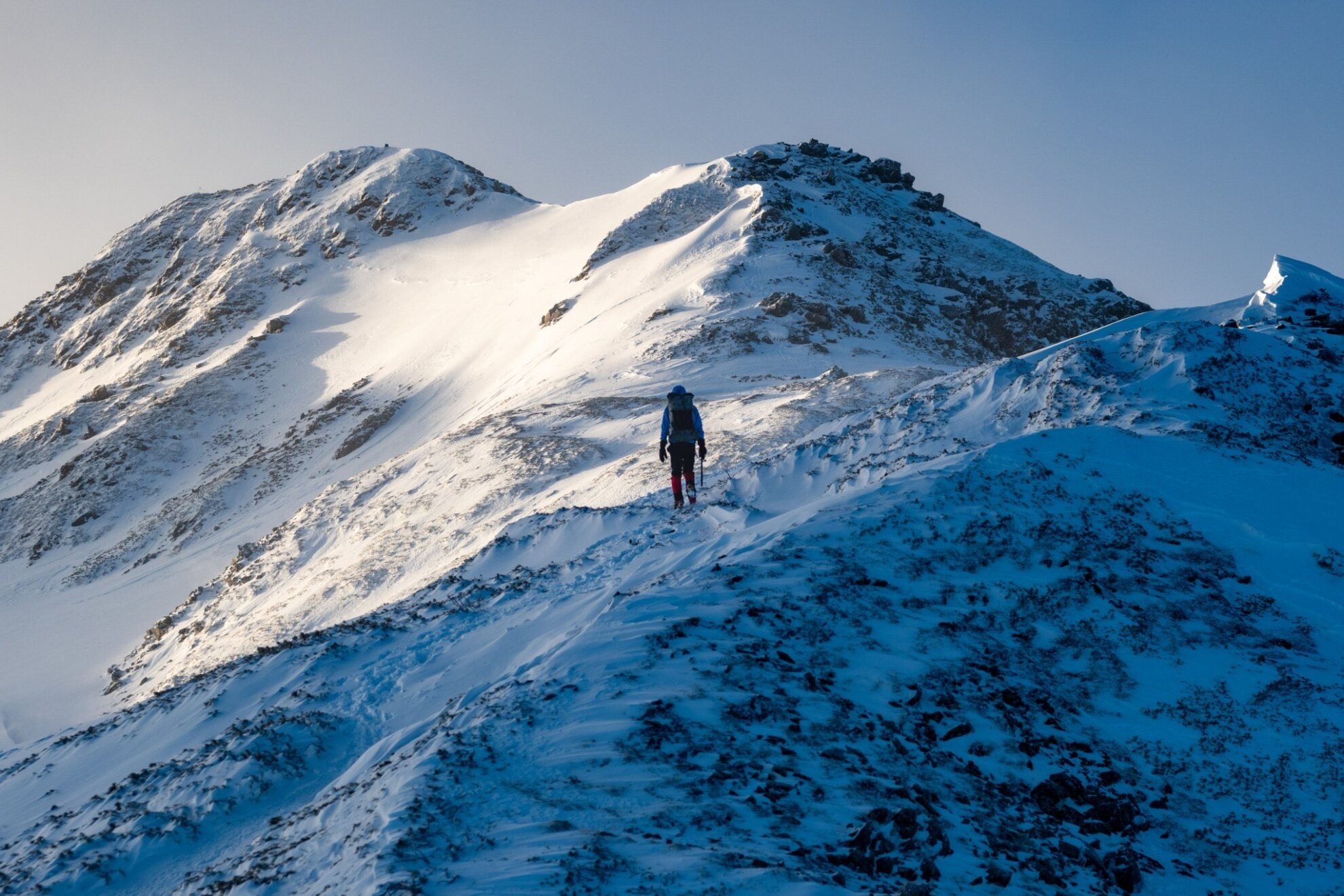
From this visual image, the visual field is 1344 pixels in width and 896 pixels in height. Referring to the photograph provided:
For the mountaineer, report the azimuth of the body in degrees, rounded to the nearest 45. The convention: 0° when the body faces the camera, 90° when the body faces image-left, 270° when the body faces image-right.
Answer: approximately 180°
